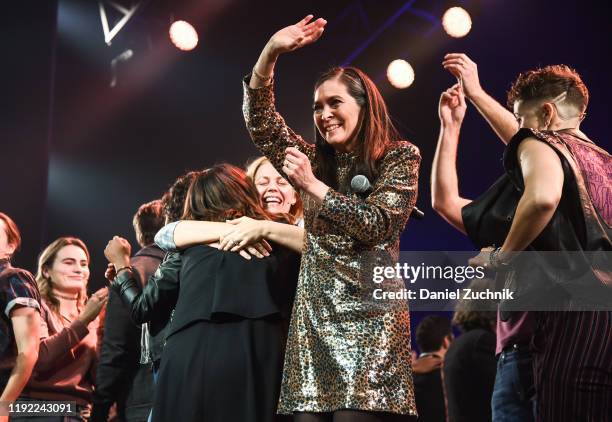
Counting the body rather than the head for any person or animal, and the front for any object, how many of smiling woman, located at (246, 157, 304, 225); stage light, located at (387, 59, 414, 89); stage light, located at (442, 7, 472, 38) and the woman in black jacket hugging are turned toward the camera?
3

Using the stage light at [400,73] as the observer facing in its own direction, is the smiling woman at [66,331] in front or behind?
in front

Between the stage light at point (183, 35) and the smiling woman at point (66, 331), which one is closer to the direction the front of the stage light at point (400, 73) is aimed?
the smiling woman

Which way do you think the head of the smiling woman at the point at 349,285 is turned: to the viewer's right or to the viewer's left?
to the viewer's left

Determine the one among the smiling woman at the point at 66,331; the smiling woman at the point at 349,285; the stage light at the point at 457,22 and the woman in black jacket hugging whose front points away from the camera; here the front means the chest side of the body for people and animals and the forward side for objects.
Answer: the woman in black jacket hugging

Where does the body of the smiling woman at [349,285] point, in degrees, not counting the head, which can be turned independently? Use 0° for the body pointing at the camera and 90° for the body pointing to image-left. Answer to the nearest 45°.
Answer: approximately 45°

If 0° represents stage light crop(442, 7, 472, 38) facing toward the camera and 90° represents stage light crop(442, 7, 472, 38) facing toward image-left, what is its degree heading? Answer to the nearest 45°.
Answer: approximately 0°

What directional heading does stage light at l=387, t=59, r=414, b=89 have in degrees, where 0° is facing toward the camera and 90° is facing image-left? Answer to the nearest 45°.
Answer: approximately 0°

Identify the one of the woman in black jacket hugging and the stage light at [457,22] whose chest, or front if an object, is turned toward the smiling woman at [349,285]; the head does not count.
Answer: the stage light

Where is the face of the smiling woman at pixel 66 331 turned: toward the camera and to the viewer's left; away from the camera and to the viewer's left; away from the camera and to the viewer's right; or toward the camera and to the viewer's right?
toward the camera and to the viewer's right

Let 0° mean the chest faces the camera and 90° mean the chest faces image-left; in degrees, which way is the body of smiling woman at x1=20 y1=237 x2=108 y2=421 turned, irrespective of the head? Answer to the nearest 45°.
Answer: approximately 315°

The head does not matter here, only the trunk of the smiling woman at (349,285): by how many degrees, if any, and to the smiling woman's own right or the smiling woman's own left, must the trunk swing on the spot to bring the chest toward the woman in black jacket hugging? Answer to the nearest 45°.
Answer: approximately 90° to the smiling woman's own right

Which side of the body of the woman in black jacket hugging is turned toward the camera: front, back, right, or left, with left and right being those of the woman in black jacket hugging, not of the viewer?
back
